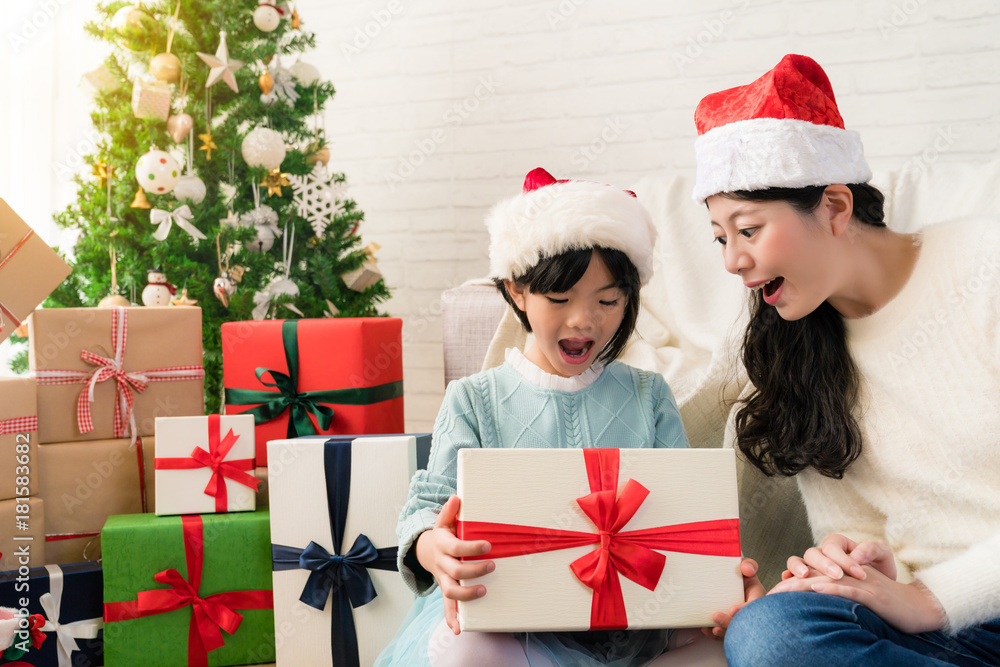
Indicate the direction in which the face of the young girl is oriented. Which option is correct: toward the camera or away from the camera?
toward the camera

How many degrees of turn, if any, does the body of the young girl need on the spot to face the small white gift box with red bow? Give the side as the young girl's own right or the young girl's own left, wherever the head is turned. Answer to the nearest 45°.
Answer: approximately 135° to the young girl's own right

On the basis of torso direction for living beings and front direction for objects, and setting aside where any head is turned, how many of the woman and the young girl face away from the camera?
0

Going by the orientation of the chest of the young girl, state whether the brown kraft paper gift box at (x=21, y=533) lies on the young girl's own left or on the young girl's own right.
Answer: on the young girl's own right

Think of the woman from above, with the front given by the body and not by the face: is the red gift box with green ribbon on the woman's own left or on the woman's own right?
on the woman's own right

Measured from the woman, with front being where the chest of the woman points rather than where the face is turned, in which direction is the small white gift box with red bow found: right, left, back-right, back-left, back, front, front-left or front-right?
front-right

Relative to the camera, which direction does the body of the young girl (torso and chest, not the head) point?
toward the camera

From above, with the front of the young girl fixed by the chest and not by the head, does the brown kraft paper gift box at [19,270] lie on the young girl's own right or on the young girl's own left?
on the young girl's own right

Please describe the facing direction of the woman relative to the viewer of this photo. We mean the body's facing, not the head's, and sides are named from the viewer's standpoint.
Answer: facing the viewer and to the left of the viewer
